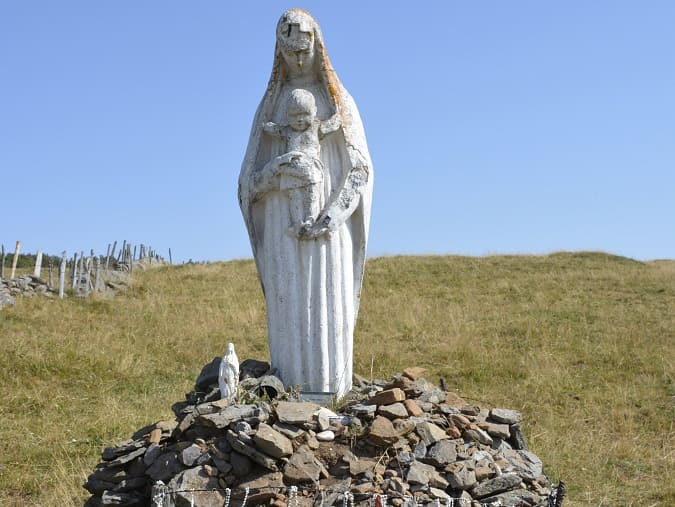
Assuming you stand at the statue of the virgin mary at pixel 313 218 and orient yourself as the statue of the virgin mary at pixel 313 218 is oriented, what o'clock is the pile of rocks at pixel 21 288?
The pile of rocks is roughly at 5 o'clock from the statue of the virgin mary.

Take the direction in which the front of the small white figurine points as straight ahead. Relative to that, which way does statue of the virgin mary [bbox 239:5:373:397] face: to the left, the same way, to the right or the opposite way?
the same way

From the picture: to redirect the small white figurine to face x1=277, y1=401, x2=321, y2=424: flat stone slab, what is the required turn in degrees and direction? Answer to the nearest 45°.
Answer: approximately 45° to its left

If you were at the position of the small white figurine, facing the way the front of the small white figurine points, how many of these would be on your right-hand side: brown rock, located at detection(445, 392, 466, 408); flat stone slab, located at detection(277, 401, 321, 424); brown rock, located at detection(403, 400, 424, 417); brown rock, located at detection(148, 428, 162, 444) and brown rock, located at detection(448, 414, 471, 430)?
1

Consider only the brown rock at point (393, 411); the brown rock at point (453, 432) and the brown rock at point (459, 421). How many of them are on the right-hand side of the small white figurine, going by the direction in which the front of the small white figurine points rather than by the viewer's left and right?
0

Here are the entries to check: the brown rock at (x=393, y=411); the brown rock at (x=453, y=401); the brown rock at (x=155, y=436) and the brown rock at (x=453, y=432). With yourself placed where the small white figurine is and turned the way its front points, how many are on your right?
1

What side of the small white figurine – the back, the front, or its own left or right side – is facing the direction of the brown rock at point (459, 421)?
left

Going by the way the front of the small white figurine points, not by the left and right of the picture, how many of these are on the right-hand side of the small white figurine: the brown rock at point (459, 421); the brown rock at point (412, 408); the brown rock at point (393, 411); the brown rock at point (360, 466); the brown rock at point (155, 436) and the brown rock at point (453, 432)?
1

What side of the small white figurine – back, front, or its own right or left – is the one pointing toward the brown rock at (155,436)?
right

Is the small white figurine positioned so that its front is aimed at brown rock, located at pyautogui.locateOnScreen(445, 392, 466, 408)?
no

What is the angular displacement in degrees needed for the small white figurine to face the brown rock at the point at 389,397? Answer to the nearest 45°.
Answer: approximately 90° to its left

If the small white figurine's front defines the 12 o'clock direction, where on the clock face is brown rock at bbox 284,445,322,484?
The brown rock is roughly at 11 o'clock from the small white figurine.

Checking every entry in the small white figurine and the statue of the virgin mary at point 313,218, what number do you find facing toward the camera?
2

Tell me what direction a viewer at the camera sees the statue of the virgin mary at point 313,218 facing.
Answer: facing the viewer
